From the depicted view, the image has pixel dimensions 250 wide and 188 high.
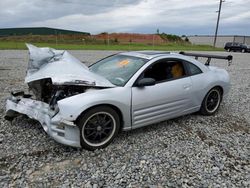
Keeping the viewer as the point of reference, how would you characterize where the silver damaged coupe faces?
facing the viewer and to the left of the viewer

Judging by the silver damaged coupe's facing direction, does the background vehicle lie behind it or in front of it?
behind
